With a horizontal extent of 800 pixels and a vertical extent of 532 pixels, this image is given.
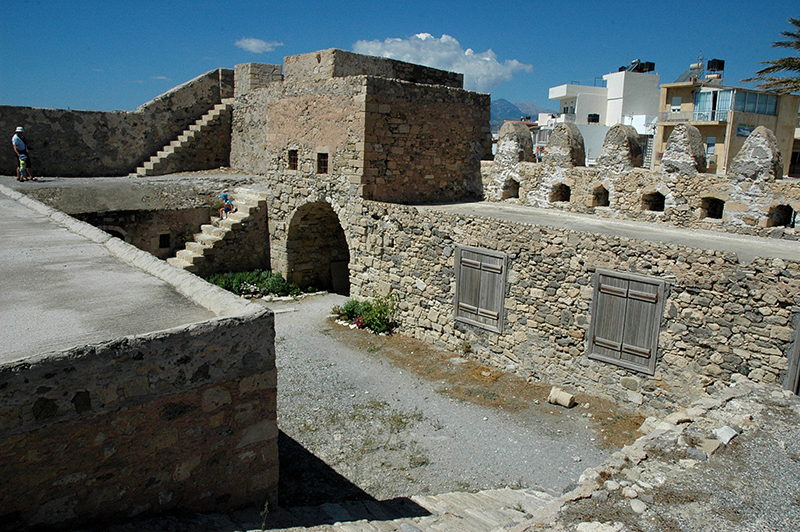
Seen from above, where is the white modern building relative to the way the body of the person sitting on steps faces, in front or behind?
behind

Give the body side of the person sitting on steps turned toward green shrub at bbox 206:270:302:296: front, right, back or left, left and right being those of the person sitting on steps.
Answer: left

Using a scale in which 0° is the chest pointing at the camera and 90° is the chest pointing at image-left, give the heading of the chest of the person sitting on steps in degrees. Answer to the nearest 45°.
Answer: approximately 45°

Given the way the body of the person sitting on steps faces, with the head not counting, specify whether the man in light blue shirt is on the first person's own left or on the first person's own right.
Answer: on the first person's own right
